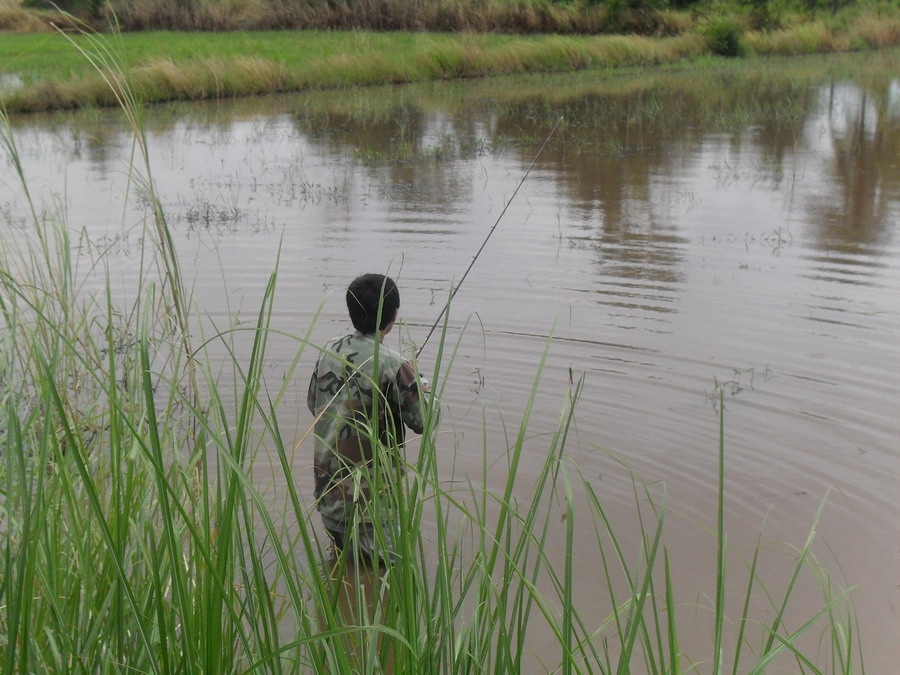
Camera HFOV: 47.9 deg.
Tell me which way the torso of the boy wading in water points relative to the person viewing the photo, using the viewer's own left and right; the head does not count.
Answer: facing away from the viewer and to the right of the viewer

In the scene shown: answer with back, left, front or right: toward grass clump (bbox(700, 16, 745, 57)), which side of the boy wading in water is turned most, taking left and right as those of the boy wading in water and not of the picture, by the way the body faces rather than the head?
front
